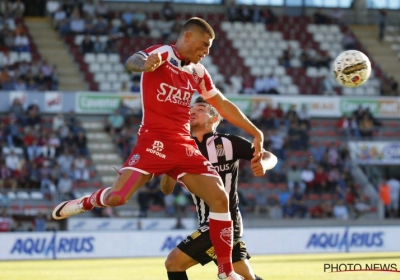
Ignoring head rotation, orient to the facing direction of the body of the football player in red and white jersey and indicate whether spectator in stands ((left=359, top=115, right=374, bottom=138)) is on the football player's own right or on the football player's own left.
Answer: on the football player's own left

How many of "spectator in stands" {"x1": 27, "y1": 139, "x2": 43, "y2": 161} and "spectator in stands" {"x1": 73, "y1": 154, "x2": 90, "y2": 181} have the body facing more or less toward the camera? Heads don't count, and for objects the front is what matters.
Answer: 2

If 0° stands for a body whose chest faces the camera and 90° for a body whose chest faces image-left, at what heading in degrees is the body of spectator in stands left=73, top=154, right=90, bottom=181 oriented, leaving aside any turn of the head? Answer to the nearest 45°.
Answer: approximately 0°

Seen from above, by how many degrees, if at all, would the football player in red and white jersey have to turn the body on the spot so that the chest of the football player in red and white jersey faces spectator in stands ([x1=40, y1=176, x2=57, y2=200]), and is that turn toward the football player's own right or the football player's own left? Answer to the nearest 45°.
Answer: approximately 135° to the football player's own left

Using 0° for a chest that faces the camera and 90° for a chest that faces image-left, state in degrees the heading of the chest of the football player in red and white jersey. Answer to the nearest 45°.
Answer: approximately 315°
